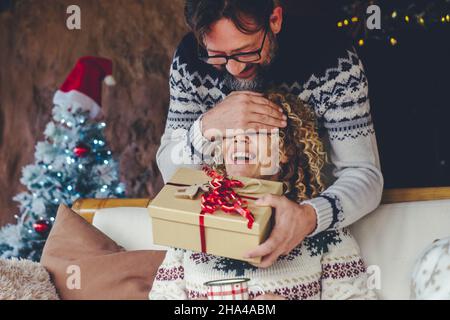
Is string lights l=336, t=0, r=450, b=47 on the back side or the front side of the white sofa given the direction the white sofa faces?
on the back side

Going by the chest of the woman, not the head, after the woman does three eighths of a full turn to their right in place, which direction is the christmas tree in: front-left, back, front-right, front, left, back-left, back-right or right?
front

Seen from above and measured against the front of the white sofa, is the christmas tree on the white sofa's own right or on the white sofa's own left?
on the white sofa's own right

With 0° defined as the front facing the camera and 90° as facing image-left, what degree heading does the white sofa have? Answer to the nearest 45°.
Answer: approximately 0°

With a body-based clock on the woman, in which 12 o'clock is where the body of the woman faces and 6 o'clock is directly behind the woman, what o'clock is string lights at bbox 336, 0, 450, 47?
The string lights is roughly at 7 o'clock from the woman.
